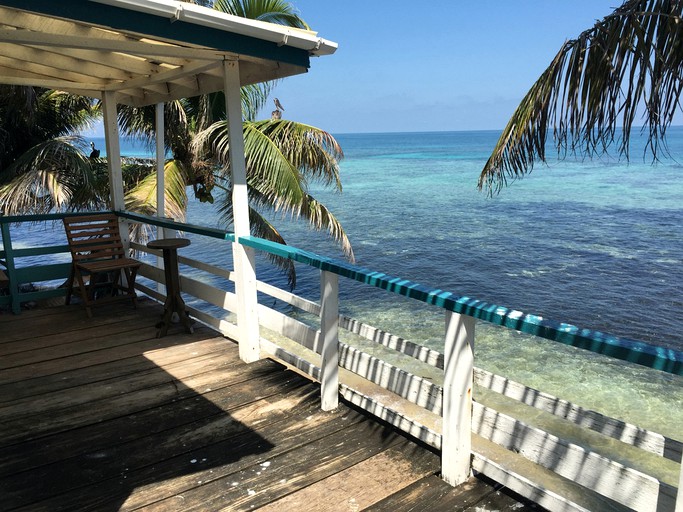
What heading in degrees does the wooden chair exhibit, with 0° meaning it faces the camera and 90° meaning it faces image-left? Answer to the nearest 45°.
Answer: approximately 315°

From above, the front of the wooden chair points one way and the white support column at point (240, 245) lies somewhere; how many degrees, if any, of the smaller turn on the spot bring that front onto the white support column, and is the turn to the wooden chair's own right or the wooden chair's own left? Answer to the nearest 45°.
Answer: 0° — it already faces it

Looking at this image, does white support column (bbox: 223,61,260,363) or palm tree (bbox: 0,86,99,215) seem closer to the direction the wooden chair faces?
the white support column

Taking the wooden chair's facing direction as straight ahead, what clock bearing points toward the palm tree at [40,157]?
The palm tree is roughly at 7 o'clock from the wooden chair.
